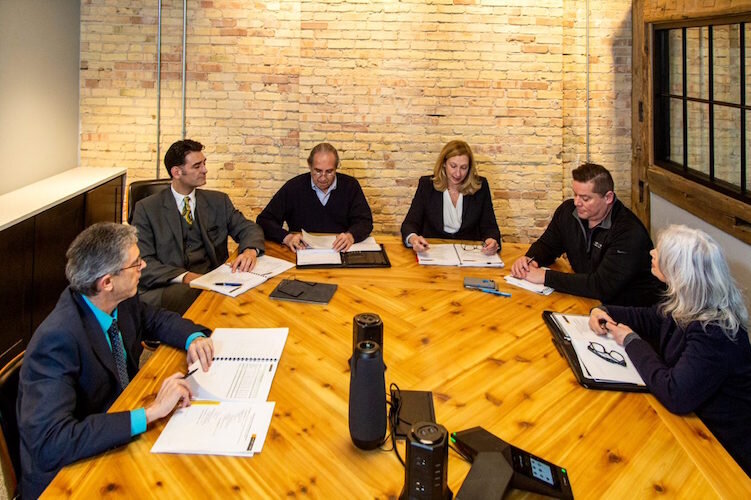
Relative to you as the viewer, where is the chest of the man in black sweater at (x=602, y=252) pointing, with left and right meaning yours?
facing the viewer and to the left of the viewer

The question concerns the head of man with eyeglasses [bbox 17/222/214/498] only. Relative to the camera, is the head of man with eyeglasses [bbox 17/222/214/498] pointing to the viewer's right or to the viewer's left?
to the viewer's right

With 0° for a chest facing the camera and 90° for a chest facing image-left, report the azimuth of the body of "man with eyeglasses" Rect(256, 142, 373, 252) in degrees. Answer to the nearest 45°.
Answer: approximately 0°

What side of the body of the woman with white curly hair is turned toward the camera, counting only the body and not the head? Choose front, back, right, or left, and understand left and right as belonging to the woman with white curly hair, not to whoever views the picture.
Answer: left

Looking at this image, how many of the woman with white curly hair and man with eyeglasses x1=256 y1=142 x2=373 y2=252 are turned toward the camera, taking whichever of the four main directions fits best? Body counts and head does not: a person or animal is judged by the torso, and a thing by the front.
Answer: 1

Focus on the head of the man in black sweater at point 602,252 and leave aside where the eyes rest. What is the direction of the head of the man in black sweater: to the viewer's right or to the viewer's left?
to the viewer's left

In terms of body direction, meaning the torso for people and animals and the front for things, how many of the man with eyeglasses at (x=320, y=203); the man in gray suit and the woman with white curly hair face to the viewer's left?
1

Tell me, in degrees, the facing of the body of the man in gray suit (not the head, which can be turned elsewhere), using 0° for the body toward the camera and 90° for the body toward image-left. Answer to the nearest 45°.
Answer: approximately 315°

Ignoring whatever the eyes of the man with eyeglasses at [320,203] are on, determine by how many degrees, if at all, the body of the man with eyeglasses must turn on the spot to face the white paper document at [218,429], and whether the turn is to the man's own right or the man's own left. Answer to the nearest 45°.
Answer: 0° — they already face it
